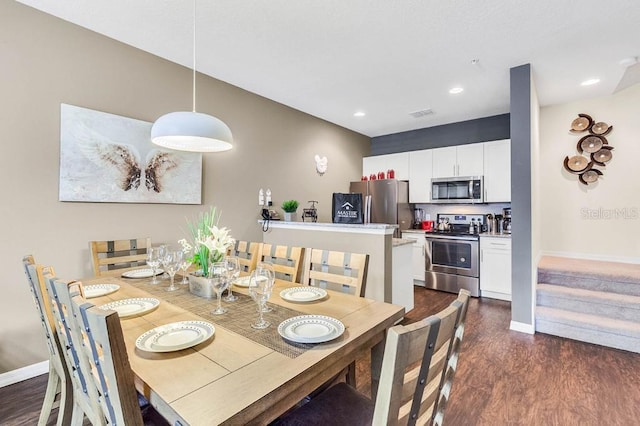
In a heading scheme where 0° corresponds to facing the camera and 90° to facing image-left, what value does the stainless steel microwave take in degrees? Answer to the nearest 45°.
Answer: approximately 0°

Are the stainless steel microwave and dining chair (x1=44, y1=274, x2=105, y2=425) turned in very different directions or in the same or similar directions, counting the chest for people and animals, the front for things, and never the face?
very different directions

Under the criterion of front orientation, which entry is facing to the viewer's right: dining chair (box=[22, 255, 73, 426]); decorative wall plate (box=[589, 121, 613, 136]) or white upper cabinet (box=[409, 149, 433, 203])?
the dining chair

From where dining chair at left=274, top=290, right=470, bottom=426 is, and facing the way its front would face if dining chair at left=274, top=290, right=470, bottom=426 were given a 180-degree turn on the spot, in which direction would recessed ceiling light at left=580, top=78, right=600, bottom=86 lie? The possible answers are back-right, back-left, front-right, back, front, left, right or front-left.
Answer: left

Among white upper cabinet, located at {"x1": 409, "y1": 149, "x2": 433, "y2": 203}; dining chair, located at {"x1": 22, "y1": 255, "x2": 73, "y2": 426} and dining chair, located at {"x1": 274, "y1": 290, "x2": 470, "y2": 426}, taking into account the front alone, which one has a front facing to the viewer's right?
dining chair, located at {"x1": 22, "y1": 255, "x2": 73, "y2": 426}

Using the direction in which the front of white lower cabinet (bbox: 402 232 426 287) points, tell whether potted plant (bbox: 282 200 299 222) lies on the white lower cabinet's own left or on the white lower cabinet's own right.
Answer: on the white lower cabinet's own right

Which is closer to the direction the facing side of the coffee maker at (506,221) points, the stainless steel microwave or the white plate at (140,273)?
the white plate

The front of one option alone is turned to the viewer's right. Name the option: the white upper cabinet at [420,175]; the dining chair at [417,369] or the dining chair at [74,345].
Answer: the dining chair at [74,345]

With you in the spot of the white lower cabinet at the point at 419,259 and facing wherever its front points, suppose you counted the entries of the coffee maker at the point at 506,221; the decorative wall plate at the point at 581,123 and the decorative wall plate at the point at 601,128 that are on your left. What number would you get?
3

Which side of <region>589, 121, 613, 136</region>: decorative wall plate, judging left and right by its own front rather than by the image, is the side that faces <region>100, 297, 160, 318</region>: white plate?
front

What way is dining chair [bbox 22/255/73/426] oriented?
to the viewer's right

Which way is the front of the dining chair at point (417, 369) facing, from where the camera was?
facing away from the viewer and to the left of the viewer
